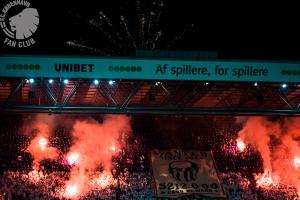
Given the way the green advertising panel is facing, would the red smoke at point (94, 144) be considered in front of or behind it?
behind

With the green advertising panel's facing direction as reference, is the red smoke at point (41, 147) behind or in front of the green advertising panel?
behind

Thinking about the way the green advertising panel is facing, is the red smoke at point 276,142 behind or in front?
behind

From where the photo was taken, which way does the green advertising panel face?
toward the camera
